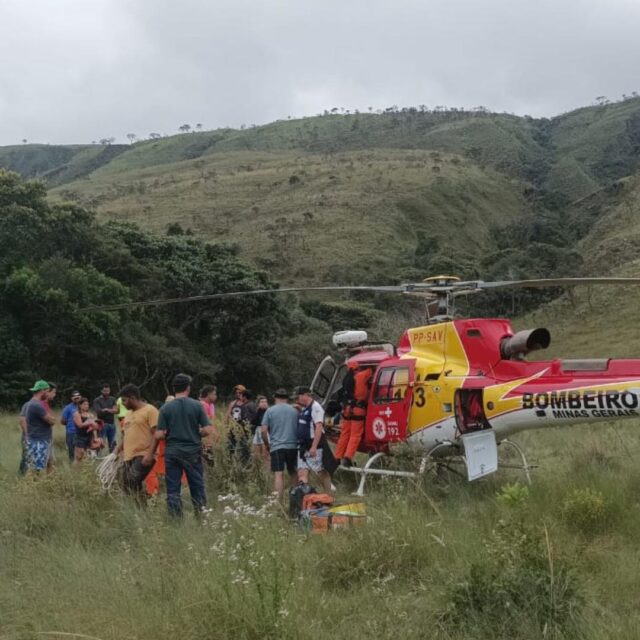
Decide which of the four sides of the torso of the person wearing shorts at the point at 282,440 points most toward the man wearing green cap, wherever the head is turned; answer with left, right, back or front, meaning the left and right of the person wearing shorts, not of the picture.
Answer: left

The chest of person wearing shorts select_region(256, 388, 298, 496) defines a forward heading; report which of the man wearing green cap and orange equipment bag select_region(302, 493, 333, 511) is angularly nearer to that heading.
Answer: the man wearing green cap

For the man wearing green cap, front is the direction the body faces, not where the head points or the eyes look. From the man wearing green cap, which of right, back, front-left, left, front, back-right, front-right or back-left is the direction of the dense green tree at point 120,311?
left

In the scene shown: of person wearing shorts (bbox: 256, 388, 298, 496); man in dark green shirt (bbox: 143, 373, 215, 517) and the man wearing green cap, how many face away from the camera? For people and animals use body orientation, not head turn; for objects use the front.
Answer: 2

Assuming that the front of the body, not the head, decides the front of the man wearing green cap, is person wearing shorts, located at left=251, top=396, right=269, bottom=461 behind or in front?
in front

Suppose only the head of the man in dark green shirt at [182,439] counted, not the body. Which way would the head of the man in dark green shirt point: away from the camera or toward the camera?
away from the camera

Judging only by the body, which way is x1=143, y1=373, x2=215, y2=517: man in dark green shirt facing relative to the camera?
away from the camera

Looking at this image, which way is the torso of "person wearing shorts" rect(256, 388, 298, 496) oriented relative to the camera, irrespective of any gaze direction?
away from the camera

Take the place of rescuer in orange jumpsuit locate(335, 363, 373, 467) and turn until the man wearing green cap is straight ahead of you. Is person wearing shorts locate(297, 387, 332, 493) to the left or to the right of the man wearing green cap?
left

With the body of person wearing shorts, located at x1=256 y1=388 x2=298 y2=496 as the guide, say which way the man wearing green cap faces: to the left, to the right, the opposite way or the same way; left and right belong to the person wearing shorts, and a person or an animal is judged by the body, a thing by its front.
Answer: to the right

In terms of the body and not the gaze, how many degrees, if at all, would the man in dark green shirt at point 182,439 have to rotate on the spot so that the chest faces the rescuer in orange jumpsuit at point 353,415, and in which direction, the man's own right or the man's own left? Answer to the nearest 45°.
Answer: approximately 45° to the man's own right

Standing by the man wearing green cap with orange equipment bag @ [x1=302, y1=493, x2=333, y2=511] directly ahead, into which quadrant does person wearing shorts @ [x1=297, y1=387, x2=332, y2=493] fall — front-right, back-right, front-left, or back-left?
front-left

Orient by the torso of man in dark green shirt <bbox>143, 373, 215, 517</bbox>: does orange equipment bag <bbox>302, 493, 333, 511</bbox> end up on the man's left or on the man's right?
on the man's right

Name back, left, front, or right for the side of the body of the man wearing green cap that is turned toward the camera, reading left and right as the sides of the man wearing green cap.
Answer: right
